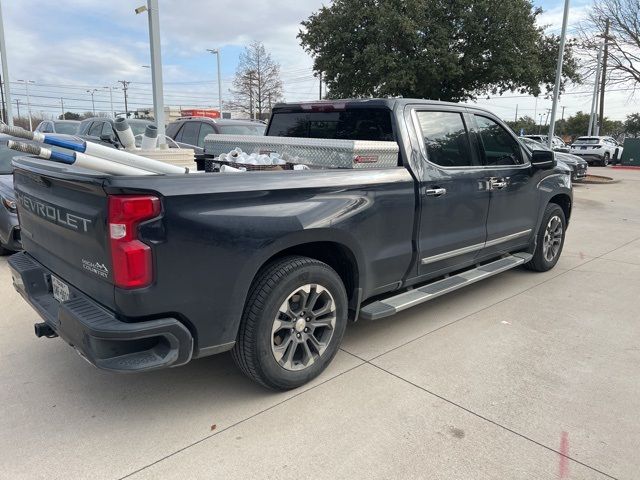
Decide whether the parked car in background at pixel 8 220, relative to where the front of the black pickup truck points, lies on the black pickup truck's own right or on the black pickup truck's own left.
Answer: on the black pickup truck's own left

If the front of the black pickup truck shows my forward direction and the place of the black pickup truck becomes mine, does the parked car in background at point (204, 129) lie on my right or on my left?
on my left

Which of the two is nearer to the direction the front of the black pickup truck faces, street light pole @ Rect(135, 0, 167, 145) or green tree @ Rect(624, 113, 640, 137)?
the green tree

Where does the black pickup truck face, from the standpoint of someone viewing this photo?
facing away from the viewer and to the right of the viewer

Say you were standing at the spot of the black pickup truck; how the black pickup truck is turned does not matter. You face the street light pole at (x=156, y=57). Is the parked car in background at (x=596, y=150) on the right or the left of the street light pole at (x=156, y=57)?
right

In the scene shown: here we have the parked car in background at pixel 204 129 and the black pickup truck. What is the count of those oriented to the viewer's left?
0

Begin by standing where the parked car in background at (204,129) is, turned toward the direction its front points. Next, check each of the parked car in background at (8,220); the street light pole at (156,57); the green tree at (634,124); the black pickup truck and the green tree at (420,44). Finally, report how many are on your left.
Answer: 2

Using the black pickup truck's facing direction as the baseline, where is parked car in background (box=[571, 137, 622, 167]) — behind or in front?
in front
